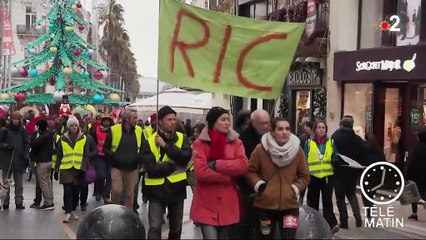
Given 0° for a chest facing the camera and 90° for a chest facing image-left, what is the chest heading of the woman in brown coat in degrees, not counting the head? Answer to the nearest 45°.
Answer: approximately 0°

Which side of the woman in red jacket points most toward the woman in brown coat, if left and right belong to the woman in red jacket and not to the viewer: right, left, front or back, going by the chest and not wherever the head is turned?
left

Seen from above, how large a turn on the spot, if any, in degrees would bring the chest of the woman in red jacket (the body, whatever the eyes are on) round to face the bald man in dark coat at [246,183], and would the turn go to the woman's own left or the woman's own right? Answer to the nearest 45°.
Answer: approximately 135° to the woman's own left

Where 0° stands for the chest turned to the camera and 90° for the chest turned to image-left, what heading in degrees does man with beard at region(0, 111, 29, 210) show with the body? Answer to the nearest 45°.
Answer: approximately 0°

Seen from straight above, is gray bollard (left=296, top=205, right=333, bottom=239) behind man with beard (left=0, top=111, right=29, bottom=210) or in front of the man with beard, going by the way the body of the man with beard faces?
in front

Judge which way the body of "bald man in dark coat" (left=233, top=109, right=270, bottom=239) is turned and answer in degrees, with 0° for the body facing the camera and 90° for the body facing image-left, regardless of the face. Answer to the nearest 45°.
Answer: approximately 315°
